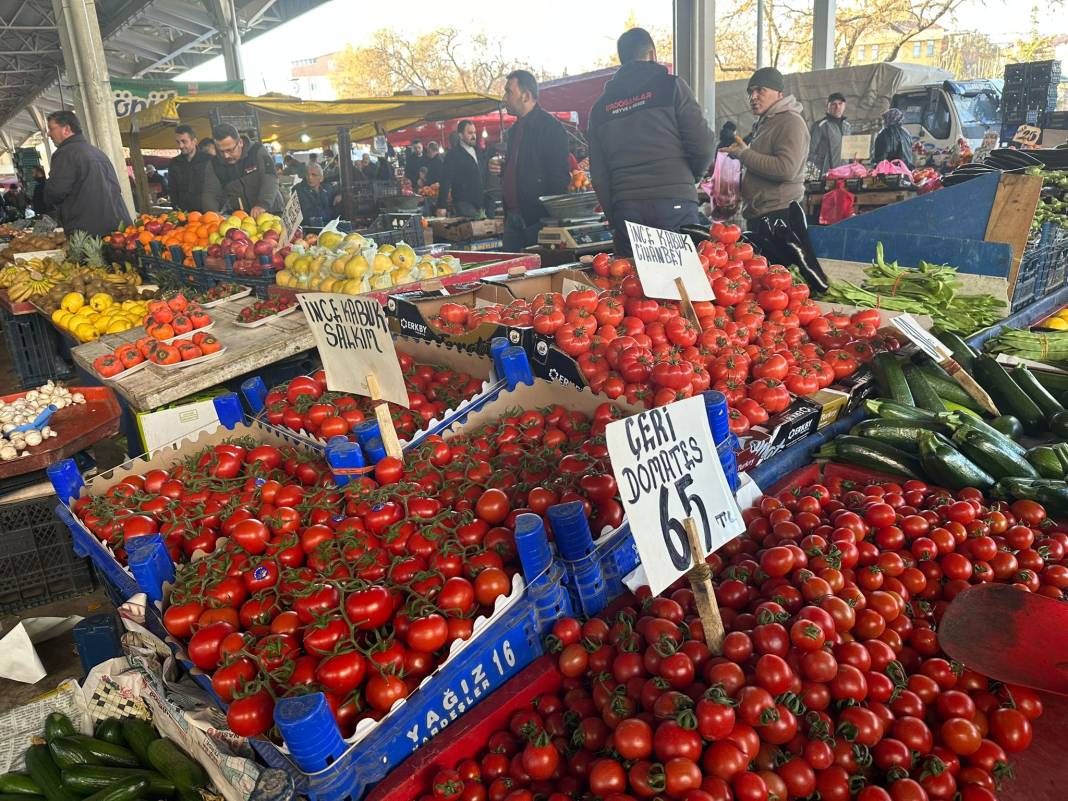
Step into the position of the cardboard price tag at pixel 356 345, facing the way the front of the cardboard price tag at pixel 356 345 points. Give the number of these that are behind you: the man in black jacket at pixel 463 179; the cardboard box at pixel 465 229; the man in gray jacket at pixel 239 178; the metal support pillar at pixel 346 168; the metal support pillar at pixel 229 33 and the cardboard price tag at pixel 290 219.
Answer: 6

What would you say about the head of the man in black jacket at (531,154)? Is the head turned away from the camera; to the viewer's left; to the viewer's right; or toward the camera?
to the viewer's left

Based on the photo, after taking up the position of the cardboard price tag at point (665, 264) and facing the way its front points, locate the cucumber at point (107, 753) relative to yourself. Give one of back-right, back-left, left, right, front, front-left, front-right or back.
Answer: front-right

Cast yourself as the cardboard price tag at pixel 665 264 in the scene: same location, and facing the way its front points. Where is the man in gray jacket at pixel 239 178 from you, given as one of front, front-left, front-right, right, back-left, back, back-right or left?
back-right

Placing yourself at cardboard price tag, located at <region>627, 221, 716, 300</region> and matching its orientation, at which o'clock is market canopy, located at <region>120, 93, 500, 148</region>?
The market canopy is roughly at 5 o'clock from the cardboard price tag.

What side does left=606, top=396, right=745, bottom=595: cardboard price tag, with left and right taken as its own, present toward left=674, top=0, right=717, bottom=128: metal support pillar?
back

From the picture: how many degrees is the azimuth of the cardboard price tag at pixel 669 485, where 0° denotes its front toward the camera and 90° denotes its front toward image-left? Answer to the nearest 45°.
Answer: approximately 0°

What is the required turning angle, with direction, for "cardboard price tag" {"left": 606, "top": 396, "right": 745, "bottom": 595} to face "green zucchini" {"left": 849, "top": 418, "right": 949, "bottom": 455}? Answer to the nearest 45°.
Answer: approximately 135° to its left

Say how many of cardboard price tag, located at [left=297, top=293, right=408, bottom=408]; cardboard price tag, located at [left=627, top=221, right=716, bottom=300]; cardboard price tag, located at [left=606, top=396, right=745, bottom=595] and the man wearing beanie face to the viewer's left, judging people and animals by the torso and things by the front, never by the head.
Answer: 1

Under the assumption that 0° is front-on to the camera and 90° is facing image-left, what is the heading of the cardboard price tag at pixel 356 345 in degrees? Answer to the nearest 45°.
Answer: approximately 0°

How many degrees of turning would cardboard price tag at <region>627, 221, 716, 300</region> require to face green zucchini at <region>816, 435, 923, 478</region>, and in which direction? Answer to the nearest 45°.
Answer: approximately 45° to its left
